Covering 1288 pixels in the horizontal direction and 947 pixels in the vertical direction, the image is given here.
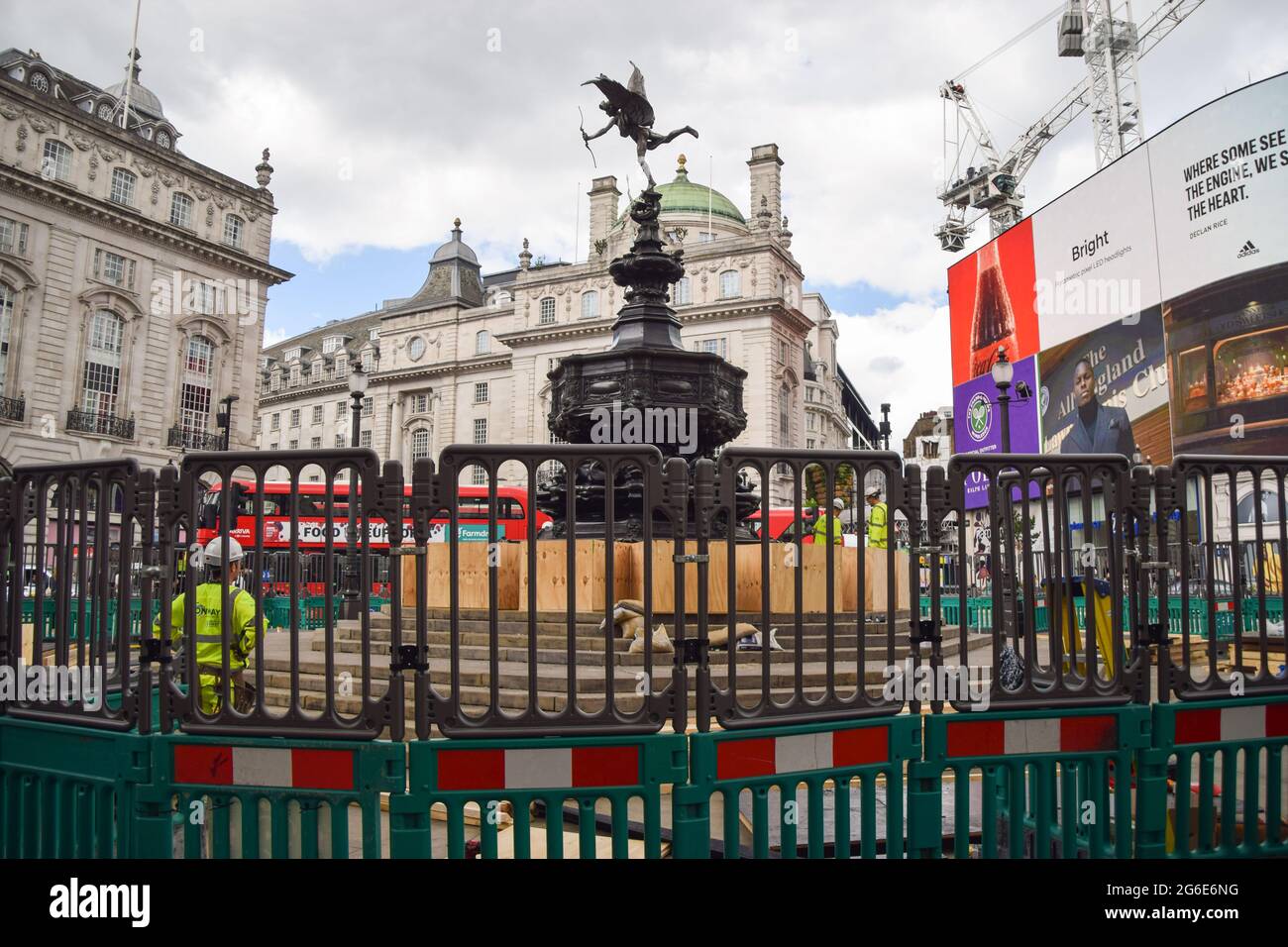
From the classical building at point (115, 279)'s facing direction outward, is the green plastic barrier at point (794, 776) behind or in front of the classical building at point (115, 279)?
in front

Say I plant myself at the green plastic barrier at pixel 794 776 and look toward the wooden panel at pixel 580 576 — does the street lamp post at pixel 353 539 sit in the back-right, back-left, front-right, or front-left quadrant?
front-left

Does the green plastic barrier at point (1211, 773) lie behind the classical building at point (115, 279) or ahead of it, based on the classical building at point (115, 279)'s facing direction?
ahead

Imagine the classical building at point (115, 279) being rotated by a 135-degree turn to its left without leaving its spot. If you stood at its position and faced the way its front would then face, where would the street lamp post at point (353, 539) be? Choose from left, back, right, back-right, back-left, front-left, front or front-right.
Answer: back

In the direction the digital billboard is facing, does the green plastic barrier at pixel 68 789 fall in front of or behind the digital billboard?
in front

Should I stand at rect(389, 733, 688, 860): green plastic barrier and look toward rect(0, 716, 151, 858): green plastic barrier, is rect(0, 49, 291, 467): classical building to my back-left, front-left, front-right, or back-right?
front-right

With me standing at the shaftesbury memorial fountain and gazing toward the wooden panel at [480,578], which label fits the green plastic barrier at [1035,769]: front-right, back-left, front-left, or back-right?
front-left

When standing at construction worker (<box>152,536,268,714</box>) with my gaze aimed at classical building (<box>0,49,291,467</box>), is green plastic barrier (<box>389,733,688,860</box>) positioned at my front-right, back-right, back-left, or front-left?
back-right

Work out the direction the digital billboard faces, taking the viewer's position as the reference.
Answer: facing the viewer and to the left of the viewer

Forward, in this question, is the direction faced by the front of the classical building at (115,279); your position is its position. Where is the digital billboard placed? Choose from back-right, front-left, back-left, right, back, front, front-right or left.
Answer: front

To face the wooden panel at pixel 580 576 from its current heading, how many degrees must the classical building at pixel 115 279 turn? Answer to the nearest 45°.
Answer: approximately 45° to its right

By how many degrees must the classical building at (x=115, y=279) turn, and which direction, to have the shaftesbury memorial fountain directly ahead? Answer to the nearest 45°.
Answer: approximately 45° to its right

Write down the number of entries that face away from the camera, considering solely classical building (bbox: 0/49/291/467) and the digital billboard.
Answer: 0

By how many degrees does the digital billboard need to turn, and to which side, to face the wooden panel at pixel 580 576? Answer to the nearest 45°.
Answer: approximately 45° to its left

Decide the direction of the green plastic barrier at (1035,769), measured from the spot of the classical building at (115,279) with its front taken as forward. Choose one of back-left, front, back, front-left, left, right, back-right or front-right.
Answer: front-right

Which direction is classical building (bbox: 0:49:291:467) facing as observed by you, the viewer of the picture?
facing the viewer and to the right of the viewer
